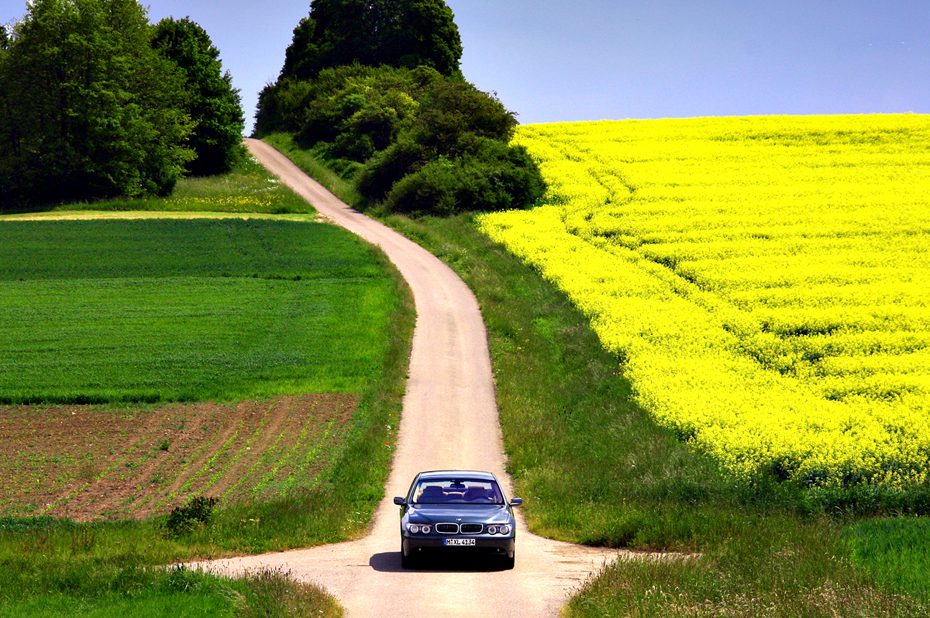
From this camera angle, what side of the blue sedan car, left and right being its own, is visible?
front

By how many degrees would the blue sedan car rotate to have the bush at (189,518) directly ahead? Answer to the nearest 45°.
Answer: approximately 135° to its right
